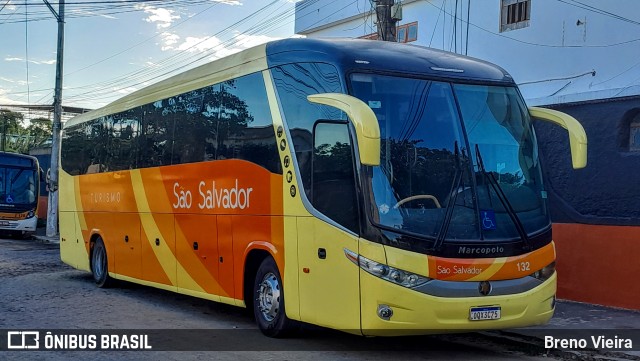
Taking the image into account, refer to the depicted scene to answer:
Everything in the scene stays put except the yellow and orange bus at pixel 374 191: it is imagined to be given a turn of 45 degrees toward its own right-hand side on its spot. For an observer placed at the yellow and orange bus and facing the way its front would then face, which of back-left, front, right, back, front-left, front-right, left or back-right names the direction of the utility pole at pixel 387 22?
back

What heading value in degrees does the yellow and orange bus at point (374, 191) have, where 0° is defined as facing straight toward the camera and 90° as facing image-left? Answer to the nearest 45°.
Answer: approximately 315°

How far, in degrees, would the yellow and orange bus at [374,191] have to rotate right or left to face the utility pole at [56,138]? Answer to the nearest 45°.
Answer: approximately 180°

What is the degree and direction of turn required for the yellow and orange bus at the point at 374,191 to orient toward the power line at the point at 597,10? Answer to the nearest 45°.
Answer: approximately 90° to its left
